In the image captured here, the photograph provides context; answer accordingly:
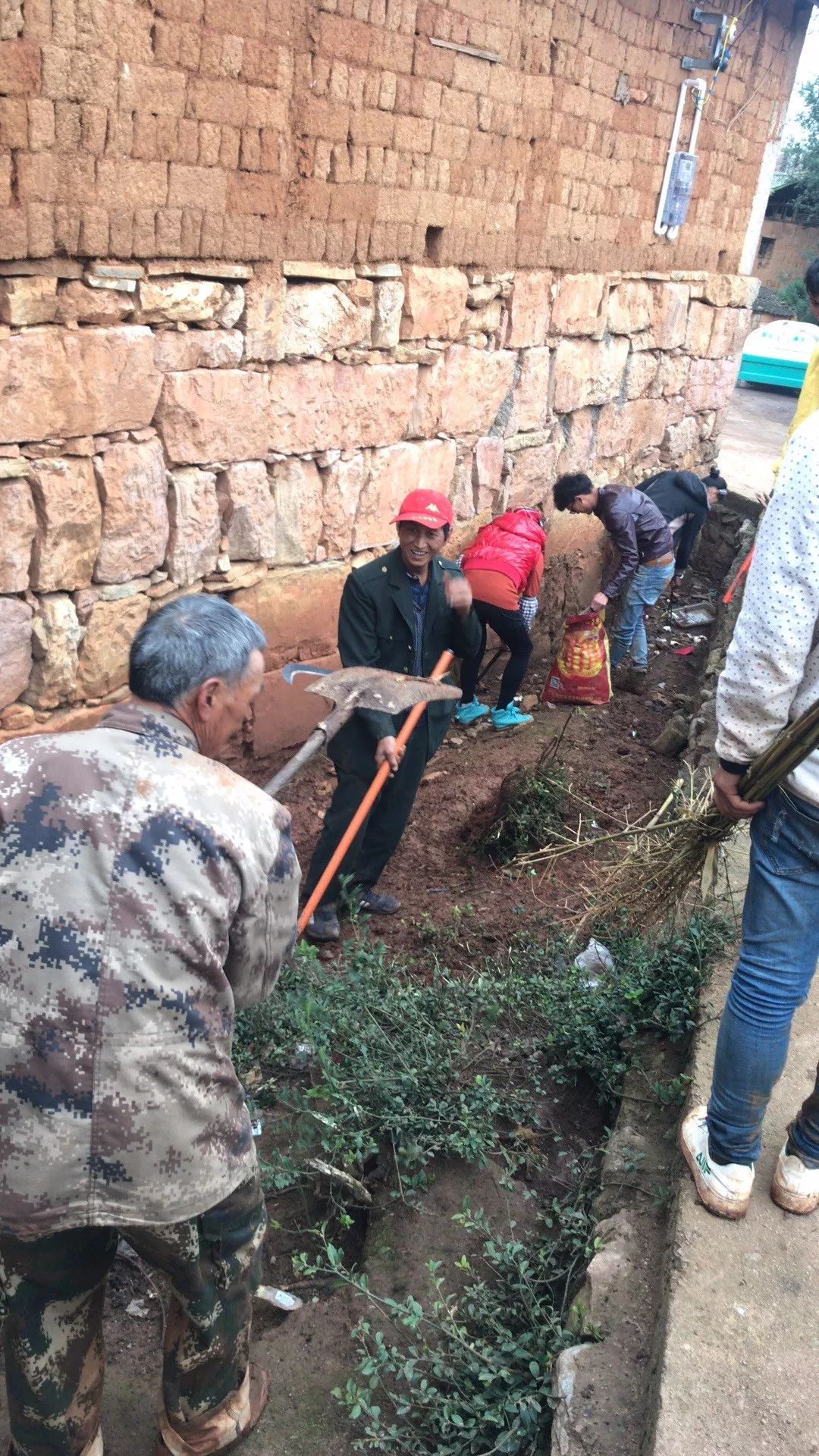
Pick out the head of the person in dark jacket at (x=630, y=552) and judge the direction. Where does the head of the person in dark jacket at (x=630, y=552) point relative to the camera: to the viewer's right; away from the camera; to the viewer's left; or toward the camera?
to the viewer's left

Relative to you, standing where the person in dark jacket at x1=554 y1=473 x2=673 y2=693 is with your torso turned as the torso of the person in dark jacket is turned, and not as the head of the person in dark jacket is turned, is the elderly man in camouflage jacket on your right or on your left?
on your left

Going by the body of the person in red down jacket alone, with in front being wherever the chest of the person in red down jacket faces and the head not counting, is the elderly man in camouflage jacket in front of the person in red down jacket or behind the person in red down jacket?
behind

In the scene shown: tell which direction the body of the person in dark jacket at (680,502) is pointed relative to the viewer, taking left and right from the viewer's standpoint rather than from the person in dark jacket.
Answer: facing to the right of the viewer

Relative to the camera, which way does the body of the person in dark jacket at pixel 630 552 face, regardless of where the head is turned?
to the viewer's left

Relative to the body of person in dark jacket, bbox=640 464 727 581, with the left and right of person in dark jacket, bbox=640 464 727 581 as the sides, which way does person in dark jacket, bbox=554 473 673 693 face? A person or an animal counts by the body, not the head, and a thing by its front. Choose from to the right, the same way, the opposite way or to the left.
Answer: the opposite way

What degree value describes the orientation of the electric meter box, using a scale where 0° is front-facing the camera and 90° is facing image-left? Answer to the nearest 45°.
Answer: approximately 315°

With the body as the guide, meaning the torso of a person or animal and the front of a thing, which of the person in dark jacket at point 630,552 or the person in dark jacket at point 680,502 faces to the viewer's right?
the person in dark jacket at point 680,502

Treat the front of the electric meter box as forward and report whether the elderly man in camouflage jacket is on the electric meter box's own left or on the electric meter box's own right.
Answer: on the electric meter box's own right

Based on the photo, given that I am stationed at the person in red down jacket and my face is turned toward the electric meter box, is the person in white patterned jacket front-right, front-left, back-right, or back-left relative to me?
back-right

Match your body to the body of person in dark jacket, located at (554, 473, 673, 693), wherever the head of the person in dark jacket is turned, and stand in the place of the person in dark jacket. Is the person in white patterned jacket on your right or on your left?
on your left

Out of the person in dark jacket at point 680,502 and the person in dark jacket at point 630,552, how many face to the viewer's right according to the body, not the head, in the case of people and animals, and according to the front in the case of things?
1
